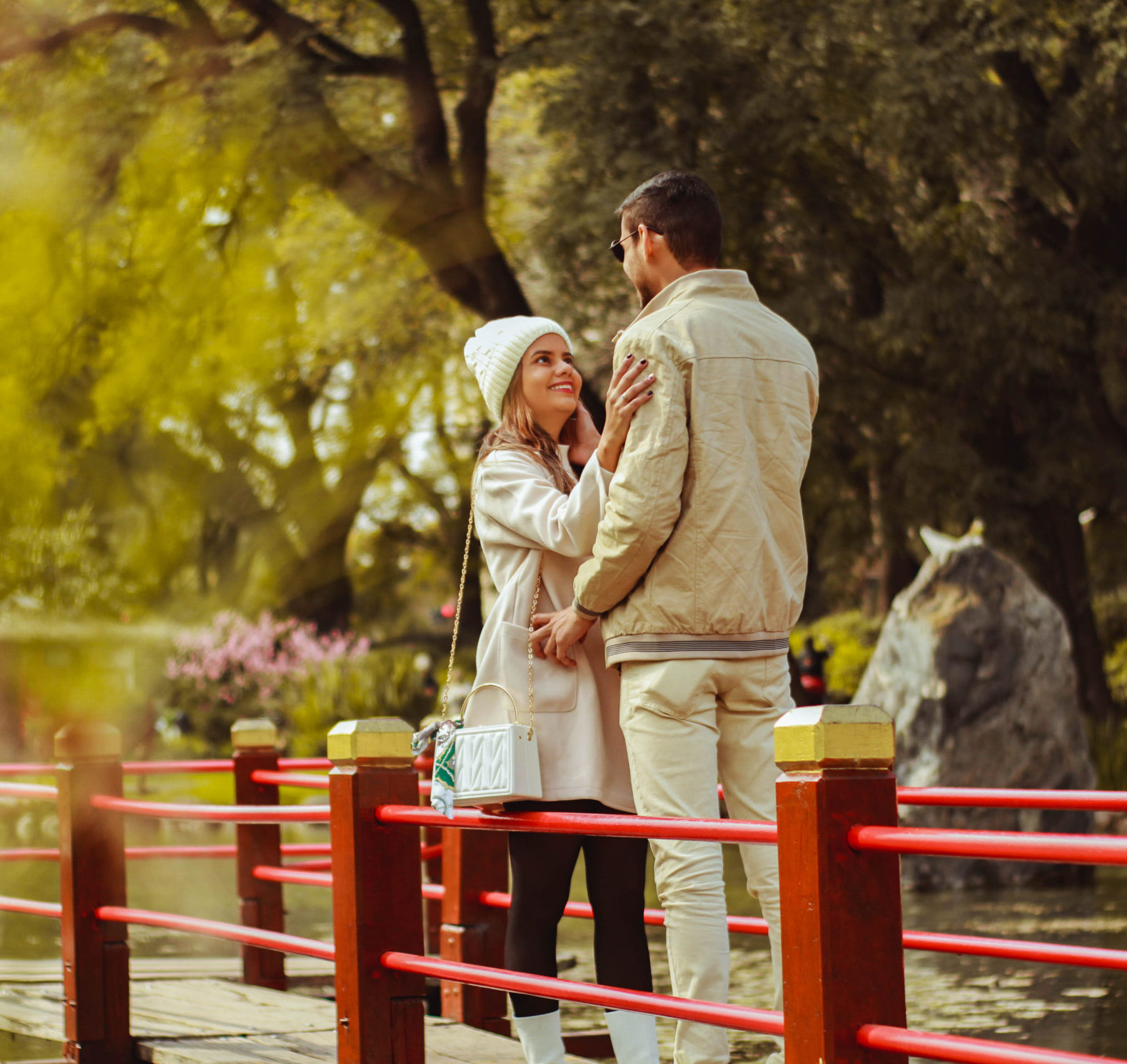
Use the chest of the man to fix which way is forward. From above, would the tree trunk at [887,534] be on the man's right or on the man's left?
on the man's right

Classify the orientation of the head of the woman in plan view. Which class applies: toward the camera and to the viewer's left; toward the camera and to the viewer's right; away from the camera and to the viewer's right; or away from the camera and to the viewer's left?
toward the camera and to the viewer's right

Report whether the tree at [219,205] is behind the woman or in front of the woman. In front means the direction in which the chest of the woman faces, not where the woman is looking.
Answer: behind

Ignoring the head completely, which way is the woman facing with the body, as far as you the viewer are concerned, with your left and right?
facing the viewer and to the right of the viewer

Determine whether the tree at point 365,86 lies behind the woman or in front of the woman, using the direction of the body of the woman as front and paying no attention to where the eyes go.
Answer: behind

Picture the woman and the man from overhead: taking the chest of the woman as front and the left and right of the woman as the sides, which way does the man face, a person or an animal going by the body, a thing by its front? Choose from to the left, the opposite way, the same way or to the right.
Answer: the opposite way

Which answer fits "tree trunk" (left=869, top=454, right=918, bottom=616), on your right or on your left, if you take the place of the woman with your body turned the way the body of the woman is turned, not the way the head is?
on your left

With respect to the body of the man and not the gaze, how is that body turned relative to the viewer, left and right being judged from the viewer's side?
facing away from the viewer and to the left of the viewer

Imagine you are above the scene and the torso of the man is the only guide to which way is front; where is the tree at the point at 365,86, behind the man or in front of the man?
in front
